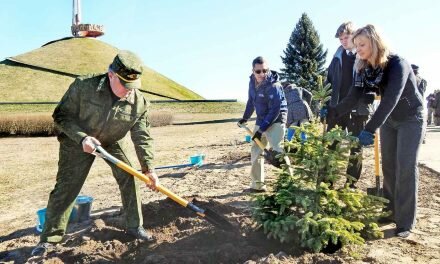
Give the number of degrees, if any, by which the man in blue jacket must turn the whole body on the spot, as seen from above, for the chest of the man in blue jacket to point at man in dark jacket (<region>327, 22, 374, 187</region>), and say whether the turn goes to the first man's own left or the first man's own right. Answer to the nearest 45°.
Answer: approximately 135° to the first man's own left

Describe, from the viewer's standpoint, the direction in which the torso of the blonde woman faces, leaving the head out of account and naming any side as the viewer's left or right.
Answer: facing the viewer and to the left of the viewer

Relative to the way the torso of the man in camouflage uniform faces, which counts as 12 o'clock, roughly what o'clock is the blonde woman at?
The blonde woman is roughly at 11 o'clock from the man in camouflage uniform.

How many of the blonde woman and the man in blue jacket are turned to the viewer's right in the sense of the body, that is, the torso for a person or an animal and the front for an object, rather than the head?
0

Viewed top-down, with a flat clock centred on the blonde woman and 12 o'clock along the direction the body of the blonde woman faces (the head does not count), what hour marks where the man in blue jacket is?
The man in blue jacket is roughly at 3 o'clock from the blonde woman.

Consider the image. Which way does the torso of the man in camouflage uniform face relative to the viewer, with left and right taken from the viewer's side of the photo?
facing the viewer and to the right of the viewer

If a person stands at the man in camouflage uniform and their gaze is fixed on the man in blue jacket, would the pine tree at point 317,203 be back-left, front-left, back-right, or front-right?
front-right

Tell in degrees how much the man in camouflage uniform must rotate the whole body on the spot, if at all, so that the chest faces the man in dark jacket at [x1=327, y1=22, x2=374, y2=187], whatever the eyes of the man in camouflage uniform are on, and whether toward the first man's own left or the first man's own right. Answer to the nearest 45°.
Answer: approximately 45° to the first man's own left

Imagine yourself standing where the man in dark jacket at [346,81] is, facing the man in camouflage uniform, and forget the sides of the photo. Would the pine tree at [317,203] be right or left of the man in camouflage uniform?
left

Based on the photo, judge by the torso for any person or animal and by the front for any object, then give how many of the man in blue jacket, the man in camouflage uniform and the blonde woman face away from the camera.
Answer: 0

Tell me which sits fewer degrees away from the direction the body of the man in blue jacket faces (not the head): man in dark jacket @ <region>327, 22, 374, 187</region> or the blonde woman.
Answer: the blonde woman

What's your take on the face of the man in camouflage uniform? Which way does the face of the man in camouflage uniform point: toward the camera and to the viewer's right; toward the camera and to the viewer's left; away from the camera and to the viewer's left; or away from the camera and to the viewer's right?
toward the camera and to the viewer's right
